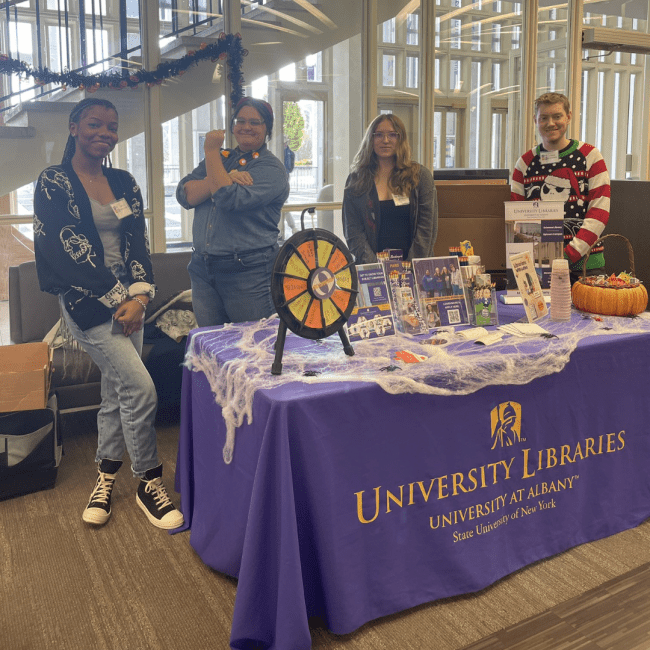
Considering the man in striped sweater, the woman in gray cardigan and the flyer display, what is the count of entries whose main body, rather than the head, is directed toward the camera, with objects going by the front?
3

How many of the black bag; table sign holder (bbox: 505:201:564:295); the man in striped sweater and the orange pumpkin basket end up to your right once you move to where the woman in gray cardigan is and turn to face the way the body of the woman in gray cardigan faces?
1

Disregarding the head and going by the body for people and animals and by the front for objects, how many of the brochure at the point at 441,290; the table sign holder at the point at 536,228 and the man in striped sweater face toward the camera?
3
